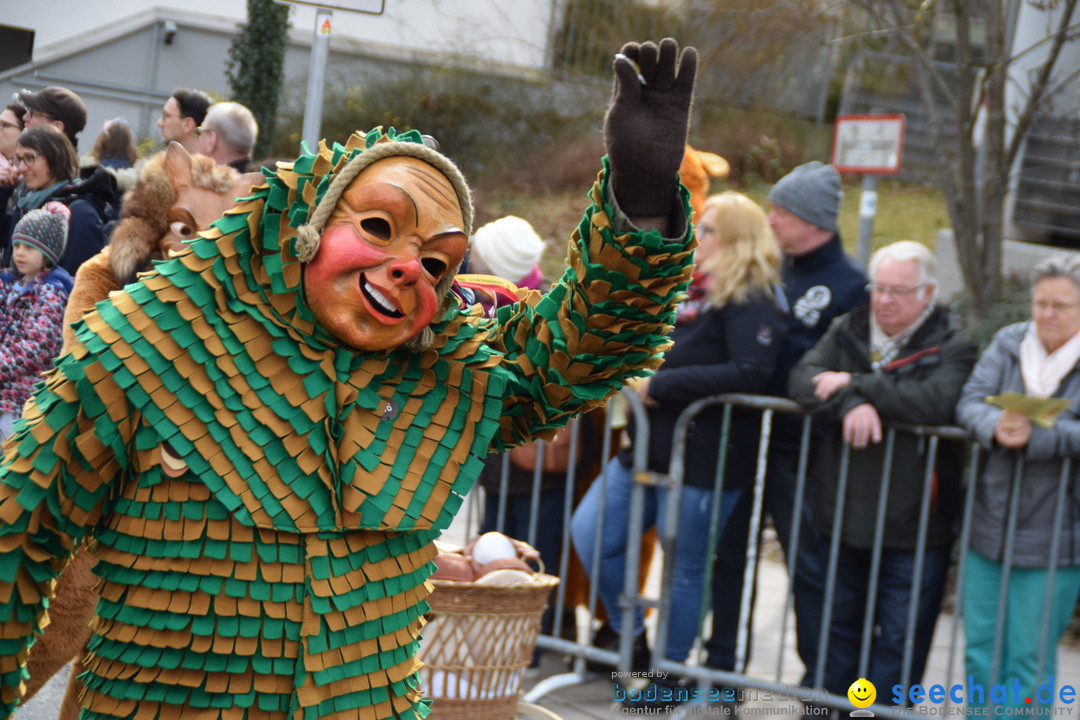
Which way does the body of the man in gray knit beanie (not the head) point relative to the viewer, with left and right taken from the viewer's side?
facing to the left of the viewer

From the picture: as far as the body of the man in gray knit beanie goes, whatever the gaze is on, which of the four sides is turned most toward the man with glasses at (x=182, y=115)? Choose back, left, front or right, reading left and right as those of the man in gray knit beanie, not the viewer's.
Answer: front

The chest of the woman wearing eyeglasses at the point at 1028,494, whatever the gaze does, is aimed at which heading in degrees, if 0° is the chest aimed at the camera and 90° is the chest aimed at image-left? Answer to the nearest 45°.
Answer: approximately 45°

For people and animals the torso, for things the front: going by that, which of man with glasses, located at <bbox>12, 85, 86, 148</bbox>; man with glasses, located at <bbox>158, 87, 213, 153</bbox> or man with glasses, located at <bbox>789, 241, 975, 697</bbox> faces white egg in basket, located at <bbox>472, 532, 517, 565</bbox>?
man with glasses, located at <bbox>789, 241, 975, 697</bbox>

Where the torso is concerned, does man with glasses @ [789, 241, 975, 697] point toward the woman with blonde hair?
no

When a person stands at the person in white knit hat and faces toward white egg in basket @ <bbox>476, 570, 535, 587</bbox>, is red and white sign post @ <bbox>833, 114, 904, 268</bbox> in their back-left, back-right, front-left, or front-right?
back-left

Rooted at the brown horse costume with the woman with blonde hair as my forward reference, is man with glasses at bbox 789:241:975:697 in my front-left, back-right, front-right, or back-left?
front-right

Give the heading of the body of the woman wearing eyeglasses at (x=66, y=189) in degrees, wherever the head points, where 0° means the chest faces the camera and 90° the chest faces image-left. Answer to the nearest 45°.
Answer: approximately 45°

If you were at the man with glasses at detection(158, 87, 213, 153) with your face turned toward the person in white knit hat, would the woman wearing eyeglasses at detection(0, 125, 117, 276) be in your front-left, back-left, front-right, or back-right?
back-right

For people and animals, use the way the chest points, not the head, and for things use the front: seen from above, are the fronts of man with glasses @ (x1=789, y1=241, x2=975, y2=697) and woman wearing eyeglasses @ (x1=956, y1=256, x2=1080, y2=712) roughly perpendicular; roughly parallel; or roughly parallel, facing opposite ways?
roughly parallel

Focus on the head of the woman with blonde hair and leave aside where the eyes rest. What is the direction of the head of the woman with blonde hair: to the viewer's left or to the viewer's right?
to the viewer's left

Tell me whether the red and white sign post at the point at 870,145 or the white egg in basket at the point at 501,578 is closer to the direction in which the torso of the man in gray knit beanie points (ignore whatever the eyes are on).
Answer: the white egg in basket
